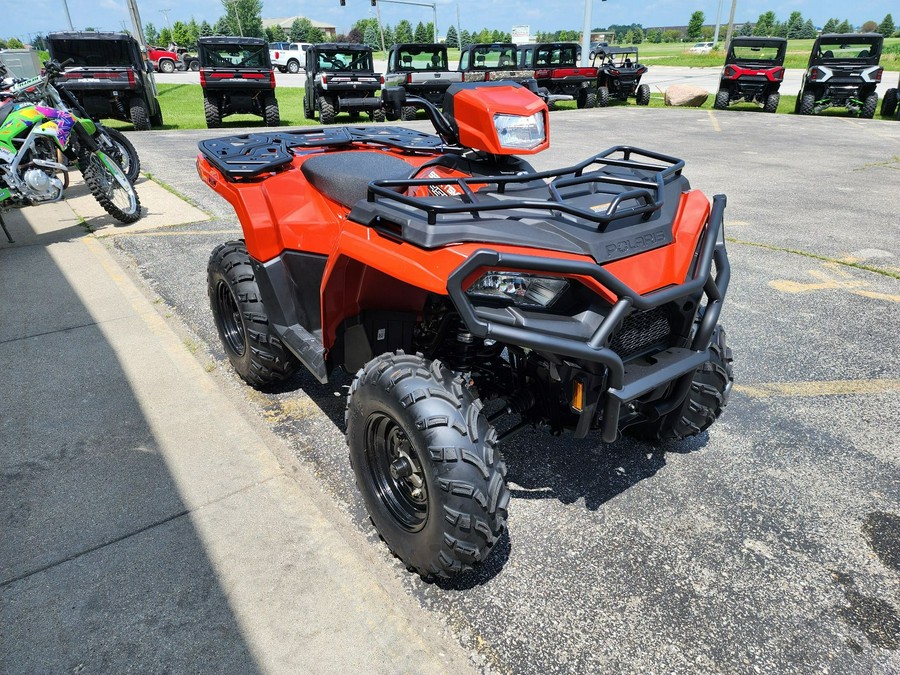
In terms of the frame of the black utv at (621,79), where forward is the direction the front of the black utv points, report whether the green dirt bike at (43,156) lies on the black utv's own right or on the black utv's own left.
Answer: on the black utv's own left

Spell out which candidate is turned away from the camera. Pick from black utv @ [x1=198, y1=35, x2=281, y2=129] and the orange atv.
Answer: the black utv

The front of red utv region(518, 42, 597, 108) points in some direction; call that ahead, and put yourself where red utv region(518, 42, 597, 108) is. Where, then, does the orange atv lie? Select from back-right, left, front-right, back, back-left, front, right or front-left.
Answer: back-left

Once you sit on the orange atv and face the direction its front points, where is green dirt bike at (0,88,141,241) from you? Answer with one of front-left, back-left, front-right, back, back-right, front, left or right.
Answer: back

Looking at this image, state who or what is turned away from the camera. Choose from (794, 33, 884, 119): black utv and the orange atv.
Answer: the black utv

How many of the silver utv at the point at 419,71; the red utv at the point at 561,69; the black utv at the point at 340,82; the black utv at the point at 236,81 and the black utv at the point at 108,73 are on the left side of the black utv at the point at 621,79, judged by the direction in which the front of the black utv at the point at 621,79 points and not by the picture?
5

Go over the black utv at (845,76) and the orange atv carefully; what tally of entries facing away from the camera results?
1

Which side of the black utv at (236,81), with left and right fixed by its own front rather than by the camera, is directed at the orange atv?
back

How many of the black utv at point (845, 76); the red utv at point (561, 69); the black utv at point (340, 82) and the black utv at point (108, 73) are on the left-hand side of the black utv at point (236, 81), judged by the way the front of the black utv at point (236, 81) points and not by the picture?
1

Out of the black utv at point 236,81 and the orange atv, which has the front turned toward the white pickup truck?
the black utv

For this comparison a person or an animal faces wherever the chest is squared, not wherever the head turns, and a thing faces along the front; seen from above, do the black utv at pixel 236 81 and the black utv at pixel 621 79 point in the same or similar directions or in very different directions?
same or similar directions

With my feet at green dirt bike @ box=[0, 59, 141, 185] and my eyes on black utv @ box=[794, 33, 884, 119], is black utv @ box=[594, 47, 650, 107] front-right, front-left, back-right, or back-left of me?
front-left

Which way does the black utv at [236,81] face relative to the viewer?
away from the camera

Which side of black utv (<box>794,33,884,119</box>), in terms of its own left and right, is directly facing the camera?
back

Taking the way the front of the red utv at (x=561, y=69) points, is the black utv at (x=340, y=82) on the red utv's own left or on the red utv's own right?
on the red utv's own left

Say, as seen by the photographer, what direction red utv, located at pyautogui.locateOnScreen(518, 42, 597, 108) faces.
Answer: facing away from the viewer and to the left of the viewer

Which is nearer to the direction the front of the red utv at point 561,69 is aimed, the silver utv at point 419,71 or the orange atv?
the silver utv
